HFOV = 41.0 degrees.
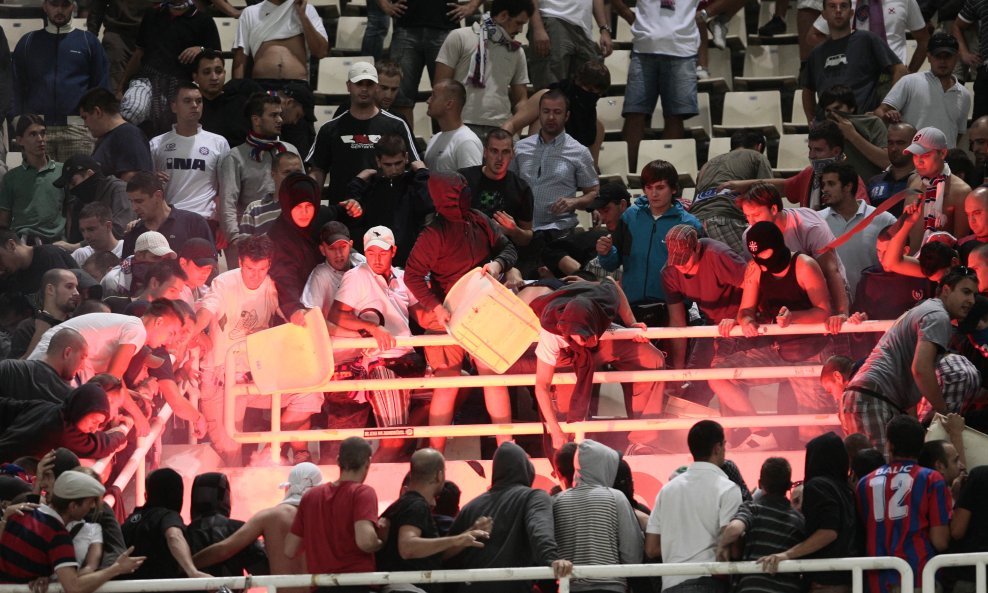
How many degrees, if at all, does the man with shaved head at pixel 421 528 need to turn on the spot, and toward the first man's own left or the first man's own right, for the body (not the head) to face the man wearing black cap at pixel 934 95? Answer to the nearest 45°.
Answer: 0° — they already face them

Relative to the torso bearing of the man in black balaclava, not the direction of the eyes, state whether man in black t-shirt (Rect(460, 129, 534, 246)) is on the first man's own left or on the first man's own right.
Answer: on the first man's own right

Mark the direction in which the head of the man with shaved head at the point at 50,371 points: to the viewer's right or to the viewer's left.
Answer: to the viewer's right

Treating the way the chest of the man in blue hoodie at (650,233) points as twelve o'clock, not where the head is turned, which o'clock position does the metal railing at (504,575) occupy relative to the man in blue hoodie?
The metal railing is roughly at 12 o'clock from the man in blue hoodie.

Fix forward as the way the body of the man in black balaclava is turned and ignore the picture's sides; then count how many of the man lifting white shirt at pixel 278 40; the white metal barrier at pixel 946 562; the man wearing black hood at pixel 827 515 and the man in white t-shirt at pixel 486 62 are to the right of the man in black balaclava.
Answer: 2

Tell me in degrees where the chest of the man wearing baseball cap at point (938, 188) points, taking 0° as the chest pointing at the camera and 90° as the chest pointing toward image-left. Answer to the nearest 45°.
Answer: approximately 45°

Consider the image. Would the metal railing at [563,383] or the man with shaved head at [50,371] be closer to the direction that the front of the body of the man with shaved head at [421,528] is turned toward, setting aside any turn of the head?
the metal railing

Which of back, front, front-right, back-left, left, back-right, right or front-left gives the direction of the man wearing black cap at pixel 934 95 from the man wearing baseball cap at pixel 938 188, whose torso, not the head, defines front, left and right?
back-right

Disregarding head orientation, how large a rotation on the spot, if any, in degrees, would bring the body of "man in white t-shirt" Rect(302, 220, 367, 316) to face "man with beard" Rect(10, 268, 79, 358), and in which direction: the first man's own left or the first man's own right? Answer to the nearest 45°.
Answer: approximately 135° to the first man's own right

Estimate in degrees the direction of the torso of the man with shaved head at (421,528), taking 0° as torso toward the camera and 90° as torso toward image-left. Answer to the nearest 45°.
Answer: approximately 225°

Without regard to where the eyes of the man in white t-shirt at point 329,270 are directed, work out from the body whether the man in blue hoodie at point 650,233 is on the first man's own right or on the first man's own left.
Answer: on the first man's own left

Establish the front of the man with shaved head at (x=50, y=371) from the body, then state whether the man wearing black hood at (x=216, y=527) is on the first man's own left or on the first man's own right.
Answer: on the first man's own right

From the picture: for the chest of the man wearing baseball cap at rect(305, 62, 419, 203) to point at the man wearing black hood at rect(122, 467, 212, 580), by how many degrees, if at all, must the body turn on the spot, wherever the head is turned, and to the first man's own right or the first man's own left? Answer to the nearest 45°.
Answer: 0° — they already face them

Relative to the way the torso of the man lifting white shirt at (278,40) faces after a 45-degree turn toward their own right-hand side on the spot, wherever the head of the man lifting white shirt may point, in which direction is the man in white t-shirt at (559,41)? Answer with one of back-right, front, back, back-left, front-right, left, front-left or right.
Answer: back-left

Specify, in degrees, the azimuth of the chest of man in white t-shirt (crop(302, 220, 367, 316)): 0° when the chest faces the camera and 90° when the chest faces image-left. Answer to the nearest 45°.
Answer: approximately 315°

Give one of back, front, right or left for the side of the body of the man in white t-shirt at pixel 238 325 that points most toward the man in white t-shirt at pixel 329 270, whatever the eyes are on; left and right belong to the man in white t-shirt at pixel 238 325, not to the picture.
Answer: left

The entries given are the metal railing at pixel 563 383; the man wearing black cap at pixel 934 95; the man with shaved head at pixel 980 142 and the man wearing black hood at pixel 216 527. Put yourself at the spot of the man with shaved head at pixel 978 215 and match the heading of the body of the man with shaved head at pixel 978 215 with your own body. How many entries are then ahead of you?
2
